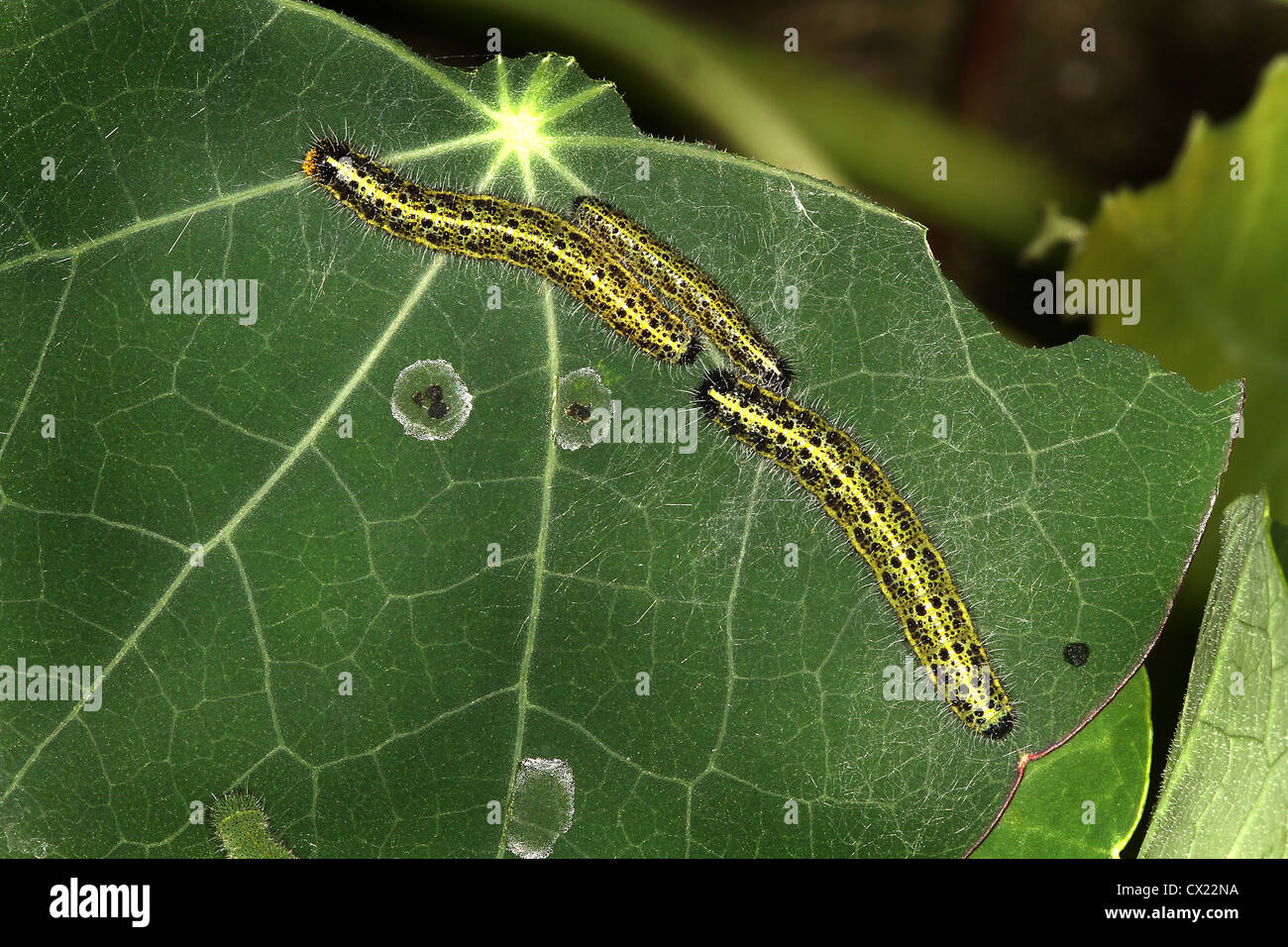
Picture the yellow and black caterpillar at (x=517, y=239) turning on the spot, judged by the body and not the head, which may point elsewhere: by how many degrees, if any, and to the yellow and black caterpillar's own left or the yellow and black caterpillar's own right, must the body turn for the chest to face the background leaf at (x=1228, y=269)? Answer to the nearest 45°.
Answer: approximately 135° to the yellow and black caterpillar's own right

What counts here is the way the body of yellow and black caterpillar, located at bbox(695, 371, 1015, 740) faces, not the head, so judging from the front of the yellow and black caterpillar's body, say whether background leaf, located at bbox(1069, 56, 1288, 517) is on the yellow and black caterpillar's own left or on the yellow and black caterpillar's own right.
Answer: on the yellow and black caterpillar's own right

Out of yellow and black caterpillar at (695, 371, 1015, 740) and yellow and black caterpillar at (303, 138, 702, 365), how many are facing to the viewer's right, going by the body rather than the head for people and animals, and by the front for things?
0

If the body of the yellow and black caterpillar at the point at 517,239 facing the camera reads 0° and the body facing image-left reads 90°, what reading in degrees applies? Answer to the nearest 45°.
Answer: approximately 135°

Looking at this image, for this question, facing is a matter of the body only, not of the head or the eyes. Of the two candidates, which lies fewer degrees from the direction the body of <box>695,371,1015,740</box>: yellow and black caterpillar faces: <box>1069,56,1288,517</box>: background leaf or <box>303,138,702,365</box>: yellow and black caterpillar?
the yellow and black caterpillar

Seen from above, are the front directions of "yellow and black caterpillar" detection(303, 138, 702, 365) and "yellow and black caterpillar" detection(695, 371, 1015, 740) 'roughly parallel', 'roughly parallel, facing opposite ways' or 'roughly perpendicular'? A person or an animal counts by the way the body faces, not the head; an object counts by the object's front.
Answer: roughly parallel

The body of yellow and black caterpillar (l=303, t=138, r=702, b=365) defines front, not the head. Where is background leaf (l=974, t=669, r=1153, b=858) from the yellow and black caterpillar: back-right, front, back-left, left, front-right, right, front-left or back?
back-right

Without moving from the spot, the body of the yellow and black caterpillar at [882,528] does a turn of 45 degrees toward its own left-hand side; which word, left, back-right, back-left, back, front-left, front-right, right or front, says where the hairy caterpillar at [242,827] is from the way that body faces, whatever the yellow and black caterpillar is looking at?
front
